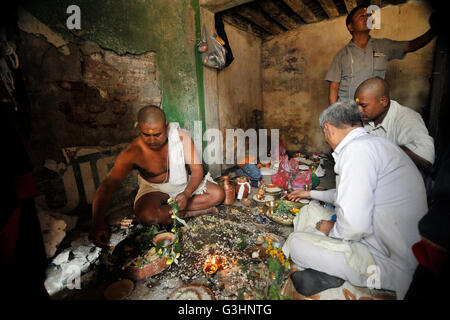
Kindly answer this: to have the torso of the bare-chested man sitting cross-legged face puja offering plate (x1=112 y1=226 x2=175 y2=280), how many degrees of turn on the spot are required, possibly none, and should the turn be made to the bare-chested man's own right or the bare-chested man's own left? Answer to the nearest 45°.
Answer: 0° — they already face it

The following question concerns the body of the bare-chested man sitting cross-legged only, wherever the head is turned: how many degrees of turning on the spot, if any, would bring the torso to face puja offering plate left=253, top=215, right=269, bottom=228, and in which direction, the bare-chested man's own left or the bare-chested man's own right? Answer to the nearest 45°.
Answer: approximately 90° to the bare-chested man's own left

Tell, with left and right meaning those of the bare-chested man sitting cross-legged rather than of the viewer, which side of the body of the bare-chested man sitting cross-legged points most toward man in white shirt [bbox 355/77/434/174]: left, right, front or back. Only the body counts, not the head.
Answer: left

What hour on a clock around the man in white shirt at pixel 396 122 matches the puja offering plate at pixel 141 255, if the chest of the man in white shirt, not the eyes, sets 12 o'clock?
The puja offering plate is roughly at 12 o'clock from the man in white shirt.

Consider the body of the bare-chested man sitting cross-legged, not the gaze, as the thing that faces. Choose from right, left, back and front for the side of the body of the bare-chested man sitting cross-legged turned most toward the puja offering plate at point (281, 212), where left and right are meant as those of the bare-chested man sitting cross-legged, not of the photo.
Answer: left

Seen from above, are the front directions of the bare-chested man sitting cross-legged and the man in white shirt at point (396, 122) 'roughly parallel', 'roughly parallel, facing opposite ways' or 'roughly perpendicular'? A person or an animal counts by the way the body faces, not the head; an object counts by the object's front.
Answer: roughly perpendicular

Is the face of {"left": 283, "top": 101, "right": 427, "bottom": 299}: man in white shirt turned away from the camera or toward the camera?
away from the camera

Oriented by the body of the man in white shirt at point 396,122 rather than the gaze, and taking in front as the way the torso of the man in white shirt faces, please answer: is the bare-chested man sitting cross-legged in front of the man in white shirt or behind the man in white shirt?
in front

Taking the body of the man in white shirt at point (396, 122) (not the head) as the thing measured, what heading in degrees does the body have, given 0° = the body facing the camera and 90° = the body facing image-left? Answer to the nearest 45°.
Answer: approximately 45°

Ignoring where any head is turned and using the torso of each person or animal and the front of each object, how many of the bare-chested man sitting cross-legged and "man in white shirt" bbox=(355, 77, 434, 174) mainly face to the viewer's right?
0

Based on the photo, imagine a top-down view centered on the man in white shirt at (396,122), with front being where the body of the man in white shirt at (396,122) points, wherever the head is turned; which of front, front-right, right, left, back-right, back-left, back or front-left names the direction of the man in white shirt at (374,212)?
front-left
